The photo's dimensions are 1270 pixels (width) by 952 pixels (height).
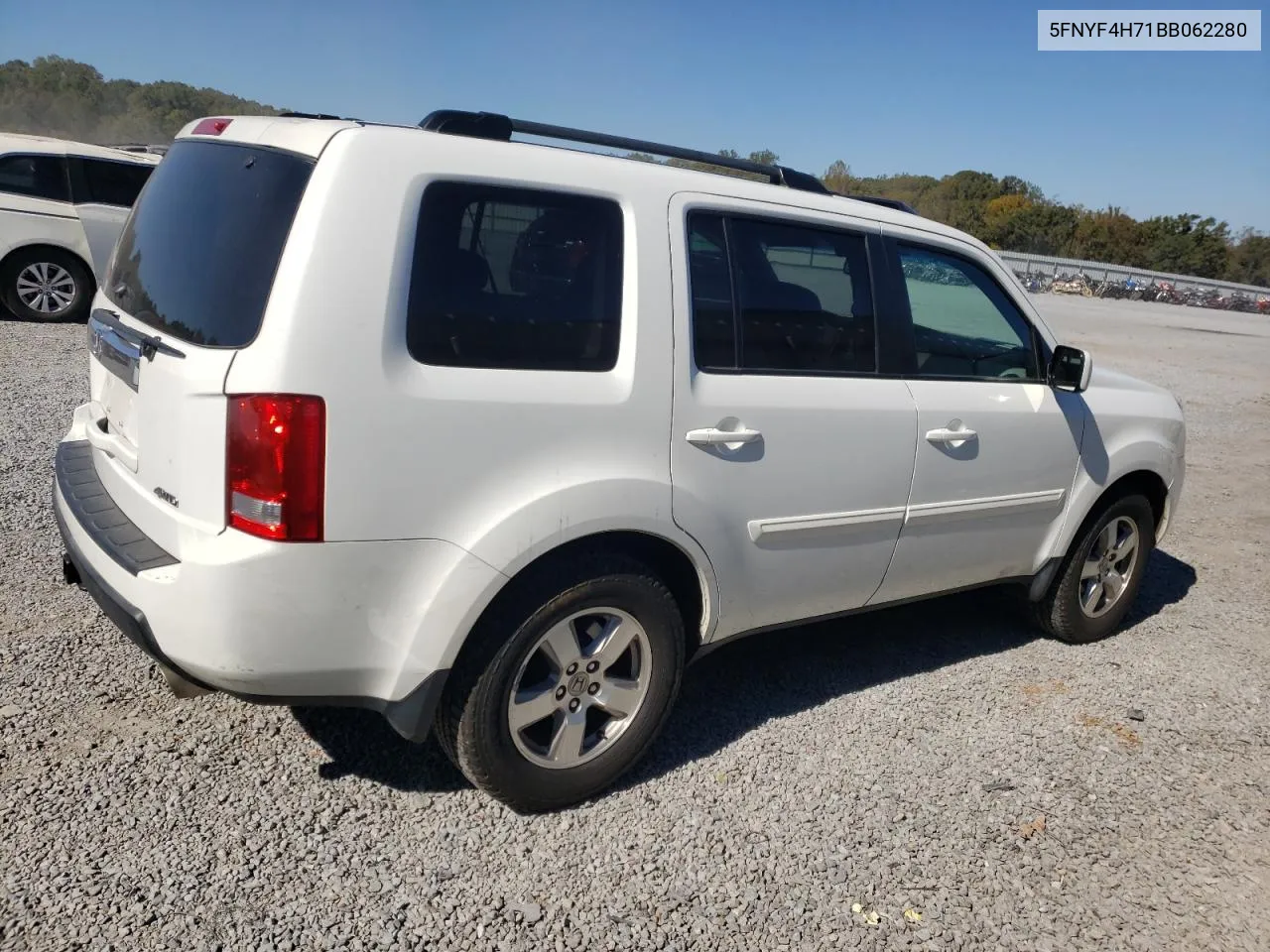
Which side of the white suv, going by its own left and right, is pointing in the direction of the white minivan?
left

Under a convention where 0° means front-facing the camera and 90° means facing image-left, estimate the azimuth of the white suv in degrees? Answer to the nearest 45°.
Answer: approximately 225°
